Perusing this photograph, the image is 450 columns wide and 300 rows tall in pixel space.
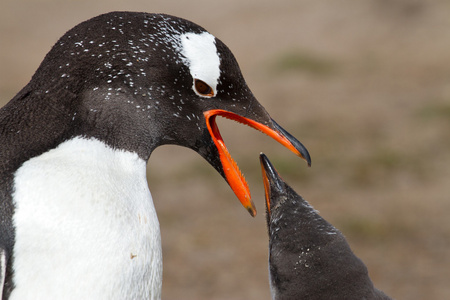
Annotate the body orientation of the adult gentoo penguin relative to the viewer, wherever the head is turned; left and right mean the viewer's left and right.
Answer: facing to the right of the viewer
